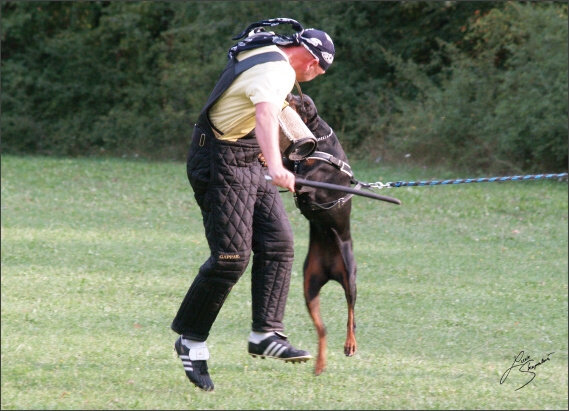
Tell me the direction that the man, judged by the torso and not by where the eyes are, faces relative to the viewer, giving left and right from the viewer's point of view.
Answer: facing to the right of the viewer

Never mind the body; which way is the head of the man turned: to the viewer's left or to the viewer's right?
to the viewer's right
